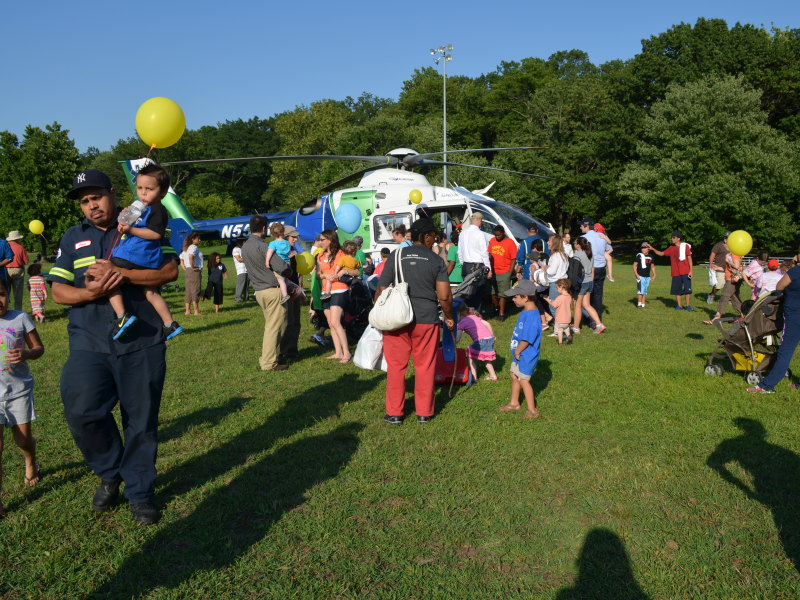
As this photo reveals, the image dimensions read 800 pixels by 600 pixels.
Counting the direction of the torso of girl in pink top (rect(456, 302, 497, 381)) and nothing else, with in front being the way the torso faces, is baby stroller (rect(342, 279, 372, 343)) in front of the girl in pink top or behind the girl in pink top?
in front

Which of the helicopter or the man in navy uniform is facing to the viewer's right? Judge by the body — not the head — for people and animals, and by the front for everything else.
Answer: the helicopter

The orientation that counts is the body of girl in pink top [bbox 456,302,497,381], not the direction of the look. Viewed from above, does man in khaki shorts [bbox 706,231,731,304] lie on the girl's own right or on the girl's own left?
on the girl's own right

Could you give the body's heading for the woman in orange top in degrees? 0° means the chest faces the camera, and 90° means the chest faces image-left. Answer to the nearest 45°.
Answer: approximately 45°

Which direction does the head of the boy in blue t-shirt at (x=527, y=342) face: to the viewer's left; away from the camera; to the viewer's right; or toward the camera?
to the viewer's left

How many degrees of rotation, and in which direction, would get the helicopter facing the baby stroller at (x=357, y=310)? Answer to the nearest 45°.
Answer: approximately 90° to its right

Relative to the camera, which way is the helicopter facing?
to the viewer's right

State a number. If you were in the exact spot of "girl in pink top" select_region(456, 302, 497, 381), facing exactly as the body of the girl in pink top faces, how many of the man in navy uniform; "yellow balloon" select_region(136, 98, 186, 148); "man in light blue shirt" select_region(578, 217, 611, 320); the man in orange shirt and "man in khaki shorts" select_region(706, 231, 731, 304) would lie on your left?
2

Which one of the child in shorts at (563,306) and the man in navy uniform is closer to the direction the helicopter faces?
the child in shorts

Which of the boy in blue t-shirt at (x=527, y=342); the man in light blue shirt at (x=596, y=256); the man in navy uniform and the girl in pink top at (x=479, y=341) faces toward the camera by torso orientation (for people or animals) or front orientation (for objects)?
the man in navy uniform
